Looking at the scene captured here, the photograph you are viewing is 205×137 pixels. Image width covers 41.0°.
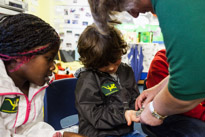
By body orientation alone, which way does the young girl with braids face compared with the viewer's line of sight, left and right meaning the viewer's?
facing the viewer and to the right of the viewer

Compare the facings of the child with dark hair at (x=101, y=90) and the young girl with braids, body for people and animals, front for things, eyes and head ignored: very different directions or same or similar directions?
same or similar directions

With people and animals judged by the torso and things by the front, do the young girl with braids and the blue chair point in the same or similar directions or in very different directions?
same or similar directions

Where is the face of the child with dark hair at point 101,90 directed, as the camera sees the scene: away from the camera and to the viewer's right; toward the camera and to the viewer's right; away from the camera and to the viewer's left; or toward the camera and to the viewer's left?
toward the camera and to the viewer's right

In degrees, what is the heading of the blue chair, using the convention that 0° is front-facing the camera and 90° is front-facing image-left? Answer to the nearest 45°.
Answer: approximately 315°

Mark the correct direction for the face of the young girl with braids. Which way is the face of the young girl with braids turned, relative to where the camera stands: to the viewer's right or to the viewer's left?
to the viewer's right
